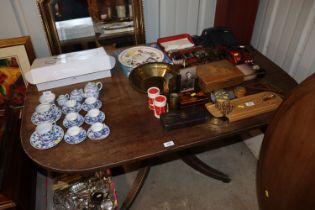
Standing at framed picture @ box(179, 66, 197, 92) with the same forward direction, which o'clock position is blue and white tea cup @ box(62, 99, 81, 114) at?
The blue and white tea cup is roughly at 2 o'clock from the framed picture.

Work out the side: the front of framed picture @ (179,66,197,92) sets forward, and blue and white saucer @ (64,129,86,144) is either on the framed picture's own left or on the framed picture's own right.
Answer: on the framed picture's own right

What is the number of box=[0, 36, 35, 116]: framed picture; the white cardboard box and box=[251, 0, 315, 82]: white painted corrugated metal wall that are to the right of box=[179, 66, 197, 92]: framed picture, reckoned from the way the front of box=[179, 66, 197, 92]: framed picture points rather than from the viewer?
2

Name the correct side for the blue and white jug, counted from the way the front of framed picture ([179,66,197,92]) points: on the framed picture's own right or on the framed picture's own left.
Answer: on the framed picture's own right

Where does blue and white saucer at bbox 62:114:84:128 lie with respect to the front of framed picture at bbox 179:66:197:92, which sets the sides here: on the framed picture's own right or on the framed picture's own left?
on the framed picture's own right

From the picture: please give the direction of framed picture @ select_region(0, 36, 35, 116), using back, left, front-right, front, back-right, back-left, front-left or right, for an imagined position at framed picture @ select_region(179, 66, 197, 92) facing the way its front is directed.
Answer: right

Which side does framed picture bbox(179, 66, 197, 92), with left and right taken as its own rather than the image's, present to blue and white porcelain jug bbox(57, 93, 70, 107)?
right

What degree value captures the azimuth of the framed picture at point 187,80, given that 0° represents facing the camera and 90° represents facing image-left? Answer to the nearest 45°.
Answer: approximately 0°
